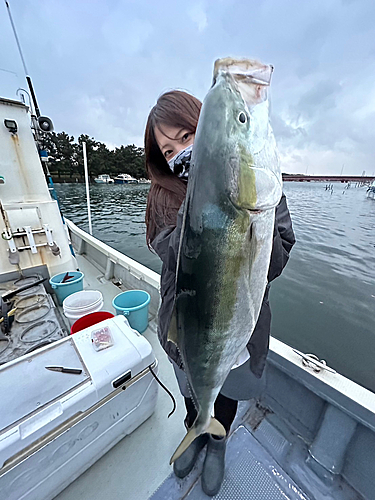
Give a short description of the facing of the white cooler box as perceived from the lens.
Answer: facing the viewer and to the right of the viewer

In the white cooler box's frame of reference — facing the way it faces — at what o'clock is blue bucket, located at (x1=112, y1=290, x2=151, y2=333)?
The blue bucket is roughly at 9 o'clock from the white cooler box.

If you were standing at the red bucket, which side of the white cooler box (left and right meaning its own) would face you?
left

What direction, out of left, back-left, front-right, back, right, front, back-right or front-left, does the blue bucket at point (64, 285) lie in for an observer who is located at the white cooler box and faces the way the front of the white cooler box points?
back-left

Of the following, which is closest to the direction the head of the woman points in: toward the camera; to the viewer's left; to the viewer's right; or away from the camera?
toward the camera

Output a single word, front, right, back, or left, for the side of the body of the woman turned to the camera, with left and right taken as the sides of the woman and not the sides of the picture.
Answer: front

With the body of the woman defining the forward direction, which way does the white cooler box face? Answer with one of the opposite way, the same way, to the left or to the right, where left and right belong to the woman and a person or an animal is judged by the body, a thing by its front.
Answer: to the left

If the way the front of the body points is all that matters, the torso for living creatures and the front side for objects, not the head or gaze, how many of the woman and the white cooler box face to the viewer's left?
0

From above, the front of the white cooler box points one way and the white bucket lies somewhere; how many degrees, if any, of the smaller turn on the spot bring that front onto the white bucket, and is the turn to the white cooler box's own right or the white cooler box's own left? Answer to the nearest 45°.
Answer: approximately 135° to the white cooler box's own left
